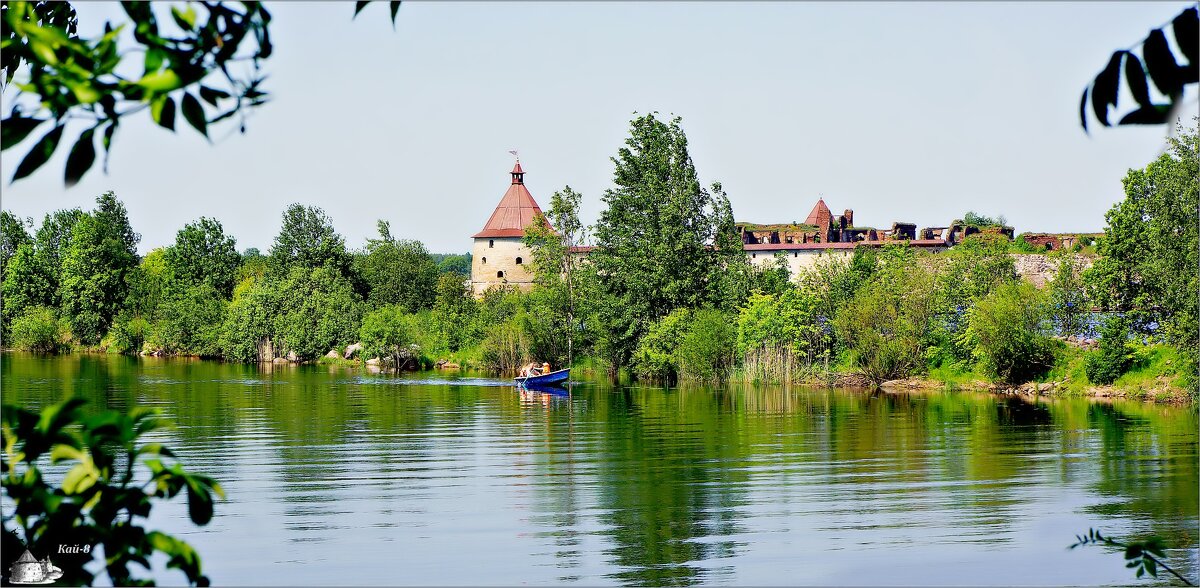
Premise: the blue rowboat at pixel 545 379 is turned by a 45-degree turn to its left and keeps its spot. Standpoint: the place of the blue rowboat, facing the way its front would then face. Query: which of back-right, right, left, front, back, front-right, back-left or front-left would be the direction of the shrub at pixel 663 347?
front

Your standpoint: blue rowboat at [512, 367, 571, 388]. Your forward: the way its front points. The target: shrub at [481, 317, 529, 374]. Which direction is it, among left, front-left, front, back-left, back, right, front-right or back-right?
left

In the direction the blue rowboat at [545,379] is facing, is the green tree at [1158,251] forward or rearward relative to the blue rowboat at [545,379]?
forward

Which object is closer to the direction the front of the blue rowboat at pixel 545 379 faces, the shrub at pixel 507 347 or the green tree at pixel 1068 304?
the green tree

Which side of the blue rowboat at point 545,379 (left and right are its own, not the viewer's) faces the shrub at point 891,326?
front

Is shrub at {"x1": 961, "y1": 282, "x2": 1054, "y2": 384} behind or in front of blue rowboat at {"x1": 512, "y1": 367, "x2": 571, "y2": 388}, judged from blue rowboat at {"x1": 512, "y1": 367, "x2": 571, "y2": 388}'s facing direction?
in front

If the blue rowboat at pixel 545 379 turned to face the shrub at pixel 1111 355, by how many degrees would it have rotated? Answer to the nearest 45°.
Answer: approximately 45° to its right

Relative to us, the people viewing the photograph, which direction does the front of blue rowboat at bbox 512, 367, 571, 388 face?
facing to the right of the viewer
